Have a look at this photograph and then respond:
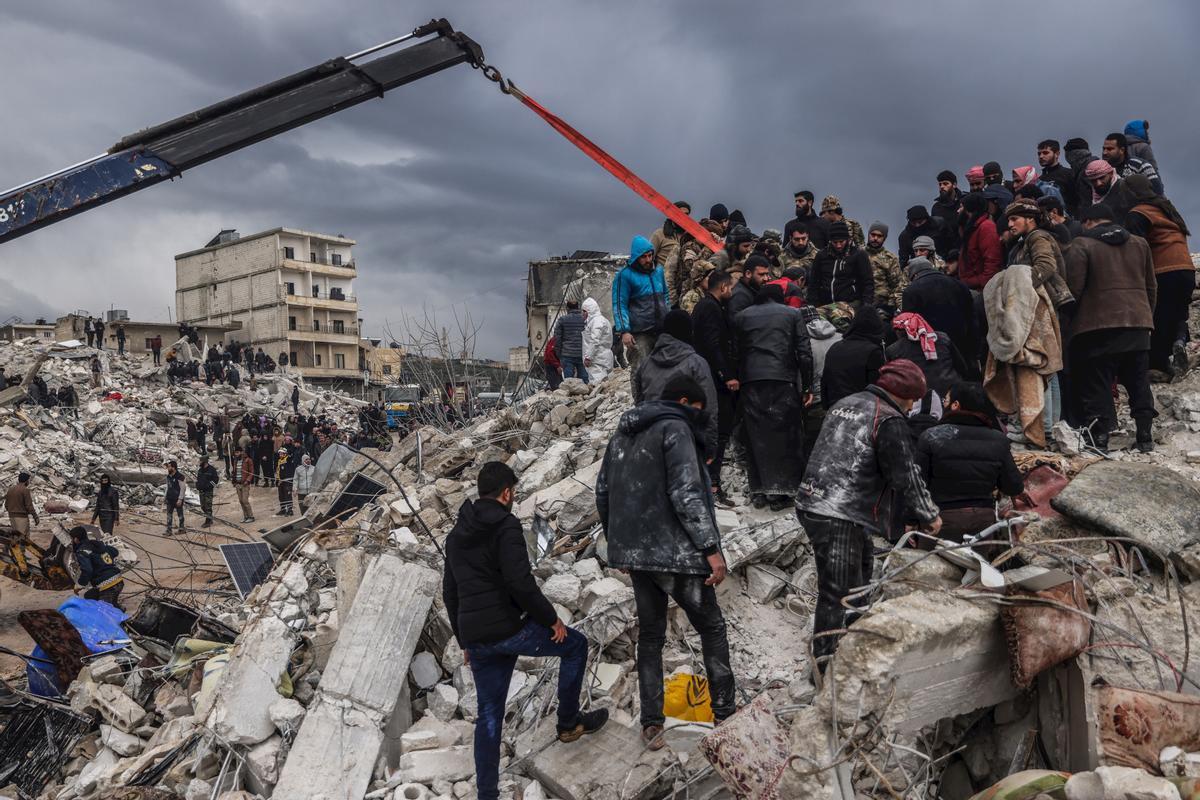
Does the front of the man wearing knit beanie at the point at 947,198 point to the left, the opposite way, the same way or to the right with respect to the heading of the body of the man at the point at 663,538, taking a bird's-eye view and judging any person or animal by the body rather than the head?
the opposite way

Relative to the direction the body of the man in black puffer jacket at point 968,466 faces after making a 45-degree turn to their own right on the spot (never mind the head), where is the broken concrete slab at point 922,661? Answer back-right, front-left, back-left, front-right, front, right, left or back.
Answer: back-right

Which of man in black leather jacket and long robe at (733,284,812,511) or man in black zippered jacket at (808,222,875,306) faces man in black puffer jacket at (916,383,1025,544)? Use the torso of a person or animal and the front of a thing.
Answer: man in black zippered jacket at (808,222,875,306)

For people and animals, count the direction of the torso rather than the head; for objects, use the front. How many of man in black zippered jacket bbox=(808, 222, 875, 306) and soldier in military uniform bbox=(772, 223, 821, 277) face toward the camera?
2

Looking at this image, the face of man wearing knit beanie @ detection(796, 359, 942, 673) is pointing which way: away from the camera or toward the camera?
away from the camera

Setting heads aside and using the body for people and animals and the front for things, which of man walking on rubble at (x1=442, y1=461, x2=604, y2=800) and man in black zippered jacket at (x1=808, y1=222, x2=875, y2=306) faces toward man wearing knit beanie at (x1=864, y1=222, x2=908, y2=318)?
the man walking on rubble

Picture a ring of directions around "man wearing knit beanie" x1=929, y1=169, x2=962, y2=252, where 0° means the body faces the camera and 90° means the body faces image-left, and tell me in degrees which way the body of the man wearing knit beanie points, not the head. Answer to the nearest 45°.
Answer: approximately 45°

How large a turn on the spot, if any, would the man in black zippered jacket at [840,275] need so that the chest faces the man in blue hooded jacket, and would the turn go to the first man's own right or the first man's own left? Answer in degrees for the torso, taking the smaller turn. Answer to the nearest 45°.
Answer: approximately 90° to the first man's own right

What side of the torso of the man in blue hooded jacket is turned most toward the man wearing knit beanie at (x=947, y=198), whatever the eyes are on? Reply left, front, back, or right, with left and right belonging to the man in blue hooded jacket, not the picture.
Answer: left

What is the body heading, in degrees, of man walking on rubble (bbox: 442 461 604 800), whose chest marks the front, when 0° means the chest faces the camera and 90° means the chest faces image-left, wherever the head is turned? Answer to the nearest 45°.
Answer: approximately 225°

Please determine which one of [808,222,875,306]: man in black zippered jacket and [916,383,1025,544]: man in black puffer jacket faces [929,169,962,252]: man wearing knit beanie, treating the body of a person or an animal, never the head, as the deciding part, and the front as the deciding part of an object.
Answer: [916,383,1025,544]: man in black puffer jacket

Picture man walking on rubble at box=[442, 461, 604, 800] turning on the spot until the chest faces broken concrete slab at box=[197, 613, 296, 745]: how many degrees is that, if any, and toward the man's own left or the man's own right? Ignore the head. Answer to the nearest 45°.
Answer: approximately 90° to the man's own left

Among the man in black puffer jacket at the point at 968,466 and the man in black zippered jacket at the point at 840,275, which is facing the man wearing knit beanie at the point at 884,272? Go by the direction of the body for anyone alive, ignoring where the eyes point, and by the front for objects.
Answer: the man in black puffer jacket at the point at 968,466

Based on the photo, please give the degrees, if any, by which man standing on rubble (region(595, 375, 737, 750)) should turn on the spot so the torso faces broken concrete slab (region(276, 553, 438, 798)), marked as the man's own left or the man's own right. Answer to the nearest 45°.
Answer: approximately 90° to the man's own left

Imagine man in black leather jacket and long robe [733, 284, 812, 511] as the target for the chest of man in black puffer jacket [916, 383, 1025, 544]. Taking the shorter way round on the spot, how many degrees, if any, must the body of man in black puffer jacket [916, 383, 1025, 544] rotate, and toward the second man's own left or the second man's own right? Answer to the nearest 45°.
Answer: approximately 45° to the second man's own left
